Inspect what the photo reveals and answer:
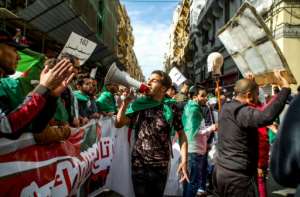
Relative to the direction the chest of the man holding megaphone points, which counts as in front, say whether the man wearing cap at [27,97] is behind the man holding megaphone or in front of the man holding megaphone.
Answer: in front

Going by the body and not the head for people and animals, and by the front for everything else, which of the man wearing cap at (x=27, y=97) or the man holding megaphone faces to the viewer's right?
the man wearing cap

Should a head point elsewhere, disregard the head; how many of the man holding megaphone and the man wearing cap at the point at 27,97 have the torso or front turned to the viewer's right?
1

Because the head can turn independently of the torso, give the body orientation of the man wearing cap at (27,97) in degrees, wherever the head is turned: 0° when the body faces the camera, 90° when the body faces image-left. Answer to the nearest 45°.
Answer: approximately 270°
